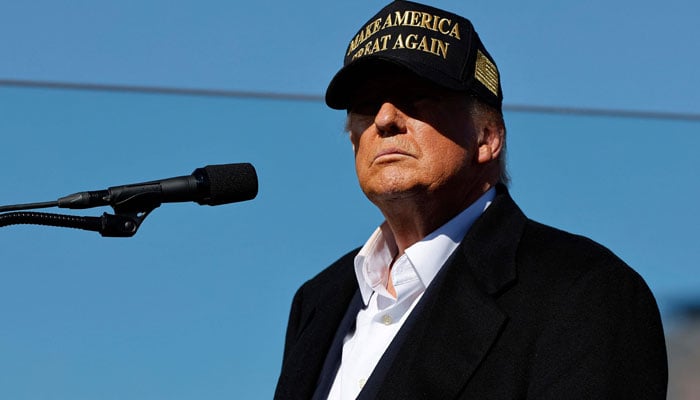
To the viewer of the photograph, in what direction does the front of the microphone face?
facing to the right of the viewer

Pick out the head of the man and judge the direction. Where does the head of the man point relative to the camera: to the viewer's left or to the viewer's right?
to the viewer's left

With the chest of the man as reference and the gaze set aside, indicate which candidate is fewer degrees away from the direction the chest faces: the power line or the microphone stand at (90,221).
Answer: the microphone stand

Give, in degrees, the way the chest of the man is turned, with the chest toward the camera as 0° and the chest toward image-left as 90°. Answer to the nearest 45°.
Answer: approximately 45°

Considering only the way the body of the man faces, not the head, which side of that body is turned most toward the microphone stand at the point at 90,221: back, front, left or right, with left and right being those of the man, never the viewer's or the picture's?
front
